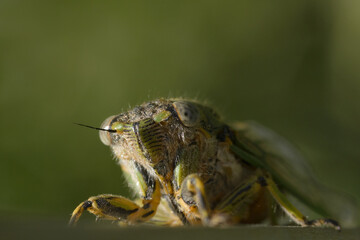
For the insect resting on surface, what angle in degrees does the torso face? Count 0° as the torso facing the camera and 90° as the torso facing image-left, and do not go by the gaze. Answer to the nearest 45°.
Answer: approximately 45°
